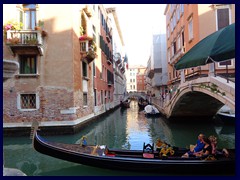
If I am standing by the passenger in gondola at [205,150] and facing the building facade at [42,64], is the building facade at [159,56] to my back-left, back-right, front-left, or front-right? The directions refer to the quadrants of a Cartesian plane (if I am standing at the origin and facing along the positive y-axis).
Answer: front-right

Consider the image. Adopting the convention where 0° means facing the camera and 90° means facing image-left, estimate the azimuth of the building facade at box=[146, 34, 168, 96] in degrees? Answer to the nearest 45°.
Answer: approximately 45°

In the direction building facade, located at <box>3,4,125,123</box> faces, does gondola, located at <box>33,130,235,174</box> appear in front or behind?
in front

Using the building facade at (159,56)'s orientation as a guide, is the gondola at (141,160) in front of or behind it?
in front

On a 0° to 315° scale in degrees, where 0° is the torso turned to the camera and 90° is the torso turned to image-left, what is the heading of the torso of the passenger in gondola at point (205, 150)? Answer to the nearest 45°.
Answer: approximately 90°

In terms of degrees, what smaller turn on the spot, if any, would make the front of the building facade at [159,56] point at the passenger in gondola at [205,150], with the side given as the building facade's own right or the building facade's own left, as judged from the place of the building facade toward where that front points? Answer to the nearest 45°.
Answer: approximately 45° to the building facade's own left

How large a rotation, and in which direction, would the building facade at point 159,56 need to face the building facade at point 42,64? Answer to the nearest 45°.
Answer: approximately 45° to its left

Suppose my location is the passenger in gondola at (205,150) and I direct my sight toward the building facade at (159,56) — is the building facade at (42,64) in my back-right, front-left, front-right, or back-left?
front-left

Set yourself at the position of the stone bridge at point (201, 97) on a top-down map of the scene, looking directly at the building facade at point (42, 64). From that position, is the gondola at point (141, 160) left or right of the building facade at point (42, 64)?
left
